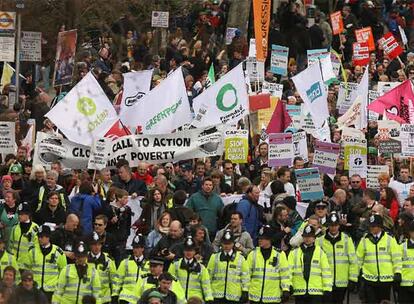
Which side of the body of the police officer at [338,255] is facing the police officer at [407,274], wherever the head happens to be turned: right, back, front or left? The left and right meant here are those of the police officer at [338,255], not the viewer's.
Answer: left

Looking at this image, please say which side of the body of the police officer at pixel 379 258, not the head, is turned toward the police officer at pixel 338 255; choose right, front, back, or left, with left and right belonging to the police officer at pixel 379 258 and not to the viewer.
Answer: right

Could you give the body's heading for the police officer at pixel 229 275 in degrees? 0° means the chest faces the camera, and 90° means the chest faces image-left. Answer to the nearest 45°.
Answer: approximately 0°

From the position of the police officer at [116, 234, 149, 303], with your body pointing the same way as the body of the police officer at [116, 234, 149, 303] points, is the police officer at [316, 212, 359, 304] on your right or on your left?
on your left
